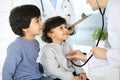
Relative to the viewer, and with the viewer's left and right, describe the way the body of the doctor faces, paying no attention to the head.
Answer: facing to the left of the viewer

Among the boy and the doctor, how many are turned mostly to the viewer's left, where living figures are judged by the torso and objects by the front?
1

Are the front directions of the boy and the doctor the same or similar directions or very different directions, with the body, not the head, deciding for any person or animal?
very different directions

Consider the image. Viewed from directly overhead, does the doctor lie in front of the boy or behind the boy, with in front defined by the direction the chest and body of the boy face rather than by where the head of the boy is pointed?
in front

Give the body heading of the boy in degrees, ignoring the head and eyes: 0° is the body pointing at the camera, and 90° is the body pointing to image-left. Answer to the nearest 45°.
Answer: approximately 270°

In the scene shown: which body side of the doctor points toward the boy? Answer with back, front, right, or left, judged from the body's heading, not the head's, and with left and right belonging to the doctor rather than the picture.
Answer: front

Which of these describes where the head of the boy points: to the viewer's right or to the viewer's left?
to the viewer's right
